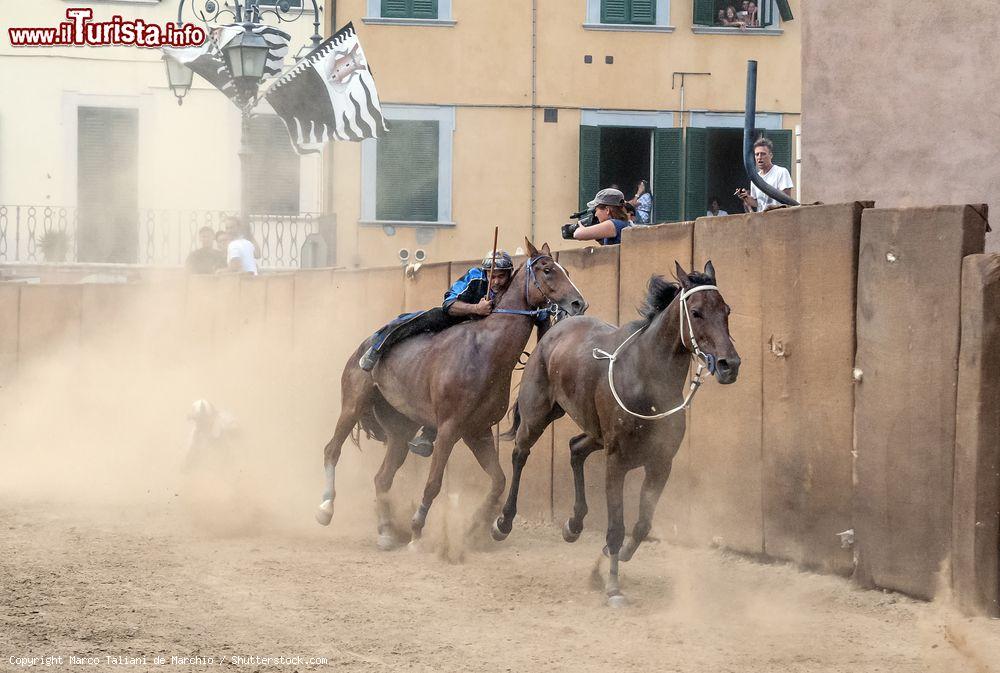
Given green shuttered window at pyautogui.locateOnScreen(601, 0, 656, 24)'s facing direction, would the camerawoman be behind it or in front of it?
in front

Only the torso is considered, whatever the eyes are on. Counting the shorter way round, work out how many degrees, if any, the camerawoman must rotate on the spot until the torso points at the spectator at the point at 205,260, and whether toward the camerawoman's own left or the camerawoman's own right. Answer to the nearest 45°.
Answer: approximately 45° to the camerawoman's own right

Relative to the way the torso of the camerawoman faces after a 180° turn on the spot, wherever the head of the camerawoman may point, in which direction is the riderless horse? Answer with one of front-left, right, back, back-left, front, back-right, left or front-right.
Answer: right

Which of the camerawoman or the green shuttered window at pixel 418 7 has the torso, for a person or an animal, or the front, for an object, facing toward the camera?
the green shuttered window

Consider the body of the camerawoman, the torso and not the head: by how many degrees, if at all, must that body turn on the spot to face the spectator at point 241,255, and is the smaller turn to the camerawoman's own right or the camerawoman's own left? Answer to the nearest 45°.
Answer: approximately 45° to the camerawoman's own right

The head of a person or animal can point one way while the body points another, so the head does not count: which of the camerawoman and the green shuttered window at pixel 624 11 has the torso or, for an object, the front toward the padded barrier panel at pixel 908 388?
the green shuttered window

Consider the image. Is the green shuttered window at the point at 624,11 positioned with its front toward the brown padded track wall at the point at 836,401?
yes

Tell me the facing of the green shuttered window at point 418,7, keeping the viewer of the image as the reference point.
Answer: facing the viewer

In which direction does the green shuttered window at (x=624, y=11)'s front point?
toward the camera

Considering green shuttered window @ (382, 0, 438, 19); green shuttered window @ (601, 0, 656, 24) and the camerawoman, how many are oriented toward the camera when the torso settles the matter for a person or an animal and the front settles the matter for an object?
2

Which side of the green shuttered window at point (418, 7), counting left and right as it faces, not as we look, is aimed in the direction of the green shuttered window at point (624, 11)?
left

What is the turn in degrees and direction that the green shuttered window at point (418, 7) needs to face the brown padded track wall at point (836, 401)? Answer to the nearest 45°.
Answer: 0° — it already faces it

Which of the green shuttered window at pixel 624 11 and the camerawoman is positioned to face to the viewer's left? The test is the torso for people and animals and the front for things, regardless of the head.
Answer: the camerawoman

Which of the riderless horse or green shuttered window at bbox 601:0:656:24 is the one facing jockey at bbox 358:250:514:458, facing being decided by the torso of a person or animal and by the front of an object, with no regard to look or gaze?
the green shuttered window

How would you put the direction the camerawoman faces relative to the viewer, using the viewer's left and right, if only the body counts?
facing to the left of the viewer
